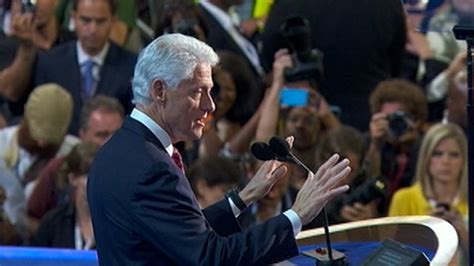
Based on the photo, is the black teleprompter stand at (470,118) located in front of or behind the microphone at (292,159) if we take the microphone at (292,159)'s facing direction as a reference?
behind

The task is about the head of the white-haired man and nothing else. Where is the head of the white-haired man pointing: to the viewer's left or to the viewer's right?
to the viewer's right

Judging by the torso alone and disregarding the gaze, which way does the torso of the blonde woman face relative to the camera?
toward the camera

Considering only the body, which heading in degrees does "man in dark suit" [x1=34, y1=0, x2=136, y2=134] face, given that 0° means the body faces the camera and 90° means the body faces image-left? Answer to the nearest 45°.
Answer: approximately 0°

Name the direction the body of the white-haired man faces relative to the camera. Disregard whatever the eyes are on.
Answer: to the viewer's right

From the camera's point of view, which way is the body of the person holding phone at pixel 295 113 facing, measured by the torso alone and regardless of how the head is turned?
toward the camera

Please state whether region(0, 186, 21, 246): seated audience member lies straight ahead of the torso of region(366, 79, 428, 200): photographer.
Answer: no

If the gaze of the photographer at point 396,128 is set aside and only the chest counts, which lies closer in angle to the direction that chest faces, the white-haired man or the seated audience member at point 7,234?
the white-haired man

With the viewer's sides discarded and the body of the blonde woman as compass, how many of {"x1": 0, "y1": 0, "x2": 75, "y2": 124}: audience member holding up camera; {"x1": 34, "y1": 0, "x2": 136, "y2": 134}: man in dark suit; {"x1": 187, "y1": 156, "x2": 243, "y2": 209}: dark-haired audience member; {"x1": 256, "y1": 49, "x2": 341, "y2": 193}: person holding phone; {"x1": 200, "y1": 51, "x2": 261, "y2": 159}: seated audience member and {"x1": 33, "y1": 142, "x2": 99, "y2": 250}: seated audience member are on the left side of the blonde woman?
0

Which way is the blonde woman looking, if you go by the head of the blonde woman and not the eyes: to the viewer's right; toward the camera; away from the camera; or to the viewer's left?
toward the camera

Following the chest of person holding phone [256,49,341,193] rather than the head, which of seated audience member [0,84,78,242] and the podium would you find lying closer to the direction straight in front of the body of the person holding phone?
the podium

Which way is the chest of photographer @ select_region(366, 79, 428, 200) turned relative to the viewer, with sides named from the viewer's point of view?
facing the viewer

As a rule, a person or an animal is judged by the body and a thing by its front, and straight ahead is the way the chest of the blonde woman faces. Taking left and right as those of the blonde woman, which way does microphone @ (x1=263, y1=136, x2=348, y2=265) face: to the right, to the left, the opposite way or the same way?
to the right

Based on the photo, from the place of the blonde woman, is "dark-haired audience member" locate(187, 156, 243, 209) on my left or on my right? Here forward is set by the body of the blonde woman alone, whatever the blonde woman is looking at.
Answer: on my right

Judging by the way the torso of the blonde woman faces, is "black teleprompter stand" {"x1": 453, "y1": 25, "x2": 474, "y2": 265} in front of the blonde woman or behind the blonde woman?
in front
